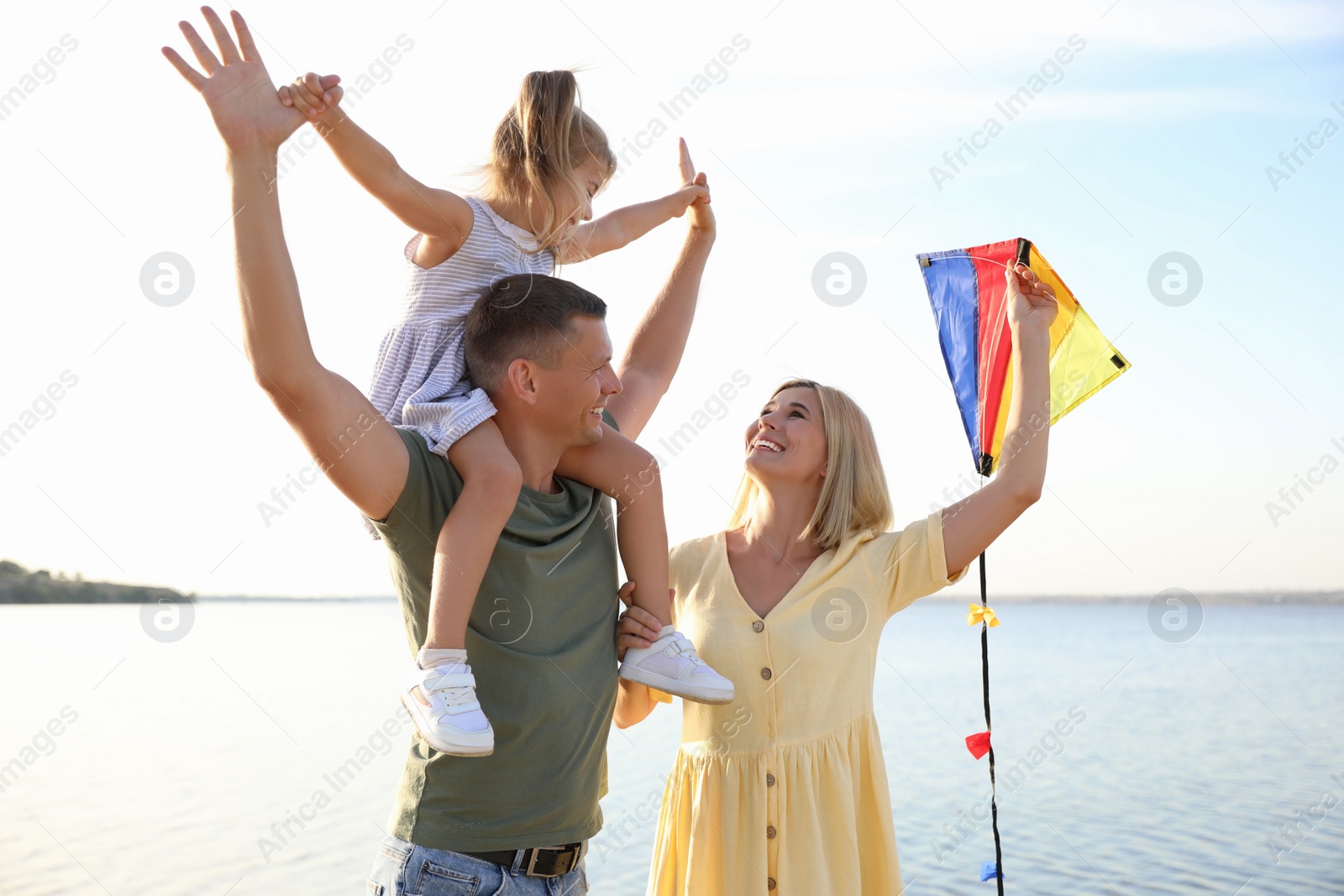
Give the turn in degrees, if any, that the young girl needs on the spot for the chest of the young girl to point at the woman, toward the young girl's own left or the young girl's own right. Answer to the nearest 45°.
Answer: approximately 45° to the young girl's own left

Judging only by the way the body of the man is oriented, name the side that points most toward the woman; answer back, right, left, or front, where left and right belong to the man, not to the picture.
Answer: left

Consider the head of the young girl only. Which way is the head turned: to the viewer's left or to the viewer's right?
to the viewer's right

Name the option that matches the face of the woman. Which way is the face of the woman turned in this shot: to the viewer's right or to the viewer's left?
to the viewer's left

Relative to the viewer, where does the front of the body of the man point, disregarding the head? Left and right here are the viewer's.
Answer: facing the viewer and to the right of the viewer

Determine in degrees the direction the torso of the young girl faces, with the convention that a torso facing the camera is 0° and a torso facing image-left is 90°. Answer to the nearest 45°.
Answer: approximately 315°
